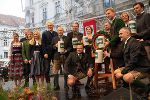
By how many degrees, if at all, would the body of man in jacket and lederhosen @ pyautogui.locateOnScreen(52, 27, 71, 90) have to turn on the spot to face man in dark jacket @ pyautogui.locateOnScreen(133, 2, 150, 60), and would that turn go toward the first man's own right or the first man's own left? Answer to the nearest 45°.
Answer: approximately 45° to the first man's own left

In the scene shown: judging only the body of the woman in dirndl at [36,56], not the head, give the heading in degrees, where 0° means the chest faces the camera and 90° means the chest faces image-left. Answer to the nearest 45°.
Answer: approximately 0°

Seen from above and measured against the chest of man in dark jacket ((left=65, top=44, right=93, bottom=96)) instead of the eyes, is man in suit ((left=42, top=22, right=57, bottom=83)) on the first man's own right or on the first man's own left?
on the first man's own right

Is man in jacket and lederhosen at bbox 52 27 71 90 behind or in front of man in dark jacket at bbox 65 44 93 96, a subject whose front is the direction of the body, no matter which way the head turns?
behind

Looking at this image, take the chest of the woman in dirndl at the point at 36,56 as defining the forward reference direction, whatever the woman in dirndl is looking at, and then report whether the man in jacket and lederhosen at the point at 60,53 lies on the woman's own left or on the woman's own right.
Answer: on the woman's own left

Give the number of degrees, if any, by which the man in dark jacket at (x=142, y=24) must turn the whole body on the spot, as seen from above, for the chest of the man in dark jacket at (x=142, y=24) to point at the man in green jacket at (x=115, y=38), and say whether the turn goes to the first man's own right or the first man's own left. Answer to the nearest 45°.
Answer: approximately 45° to the first man's own right

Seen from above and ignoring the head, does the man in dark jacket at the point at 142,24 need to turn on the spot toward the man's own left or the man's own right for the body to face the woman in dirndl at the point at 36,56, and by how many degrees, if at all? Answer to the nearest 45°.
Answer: approximately 45° to the man's own right

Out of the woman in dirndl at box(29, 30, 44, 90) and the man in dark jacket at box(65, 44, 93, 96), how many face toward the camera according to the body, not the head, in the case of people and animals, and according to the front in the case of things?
2

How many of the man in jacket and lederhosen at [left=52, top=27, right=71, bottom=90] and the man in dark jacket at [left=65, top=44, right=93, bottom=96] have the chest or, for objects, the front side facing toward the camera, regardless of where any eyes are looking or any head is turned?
2

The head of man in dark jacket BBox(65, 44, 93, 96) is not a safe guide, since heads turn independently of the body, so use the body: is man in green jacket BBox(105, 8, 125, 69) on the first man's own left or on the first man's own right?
on the first man's own left
